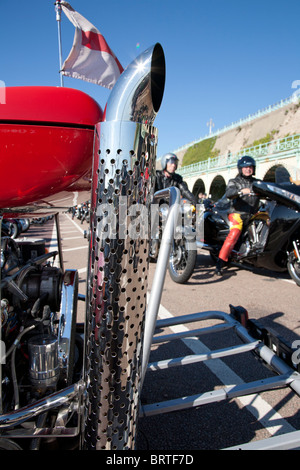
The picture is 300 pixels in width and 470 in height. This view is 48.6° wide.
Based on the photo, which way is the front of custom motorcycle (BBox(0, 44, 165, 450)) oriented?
to the viewer's left

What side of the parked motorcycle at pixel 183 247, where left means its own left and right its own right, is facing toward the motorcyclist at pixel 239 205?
left

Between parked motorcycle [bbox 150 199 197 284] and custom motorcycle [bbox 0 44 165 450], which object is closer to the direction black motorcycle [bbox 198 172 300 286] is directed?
the custom motorcycle

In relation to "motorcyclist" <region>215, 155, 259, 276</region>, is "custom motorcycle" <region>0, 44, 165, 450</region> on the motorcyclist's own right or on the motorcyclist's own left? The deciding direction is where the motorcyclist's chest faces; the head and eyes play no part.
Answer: on the motorcyclist's own right

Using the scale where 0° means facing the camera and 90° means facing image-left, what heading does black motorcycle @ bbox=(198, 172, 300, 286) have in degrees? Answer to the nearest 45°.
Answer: approximately 315°

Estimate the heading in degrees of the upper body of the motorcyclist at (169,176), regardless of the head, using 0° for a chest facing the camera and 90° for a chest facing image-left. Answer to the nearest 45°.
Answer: approximately 315°

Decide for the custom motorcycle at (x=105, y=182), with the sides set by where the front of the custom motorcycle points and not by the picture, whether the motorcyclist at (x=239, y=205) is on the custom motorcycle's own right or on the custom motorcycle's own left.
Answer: on the custom motorcycle's own right

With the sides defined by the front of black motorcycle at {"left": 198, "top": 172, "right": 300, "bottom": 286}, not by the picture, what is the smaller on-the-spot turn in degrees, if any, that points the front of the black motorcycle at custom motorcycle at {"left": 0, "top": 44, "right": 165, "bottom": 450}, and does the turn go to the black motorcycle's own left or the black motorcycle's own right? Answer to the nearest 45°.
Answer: approximately 45° to the black motorcycle's own right
